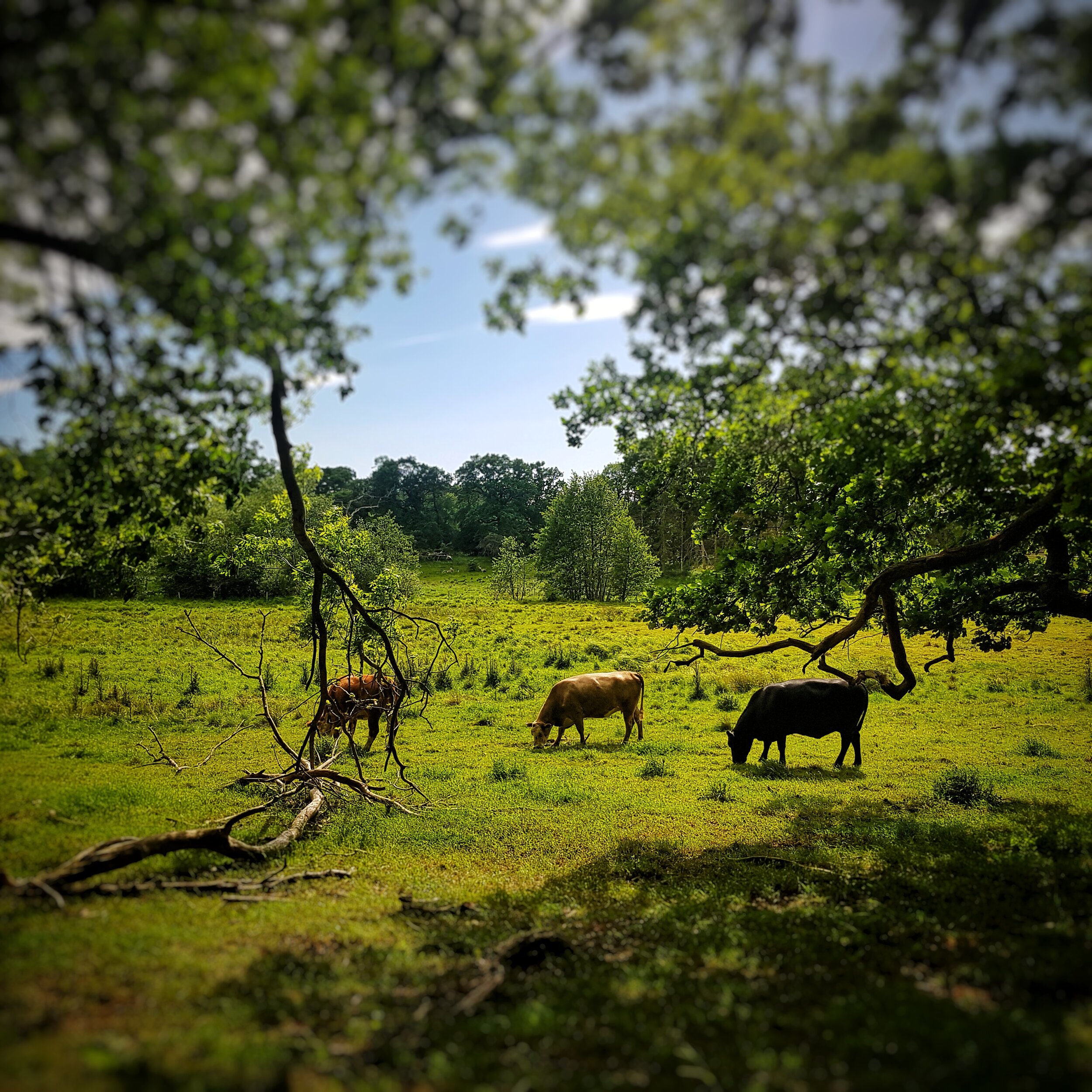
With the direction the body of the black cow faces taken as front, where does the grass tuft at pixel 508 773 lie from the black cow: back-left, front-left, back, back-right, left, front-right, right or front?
front-left

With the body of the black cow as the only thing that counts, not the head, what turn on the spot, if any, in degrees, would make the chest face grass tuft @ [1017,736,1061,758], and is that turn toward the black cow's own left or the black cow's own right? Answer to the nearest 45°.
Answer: approximately 180°

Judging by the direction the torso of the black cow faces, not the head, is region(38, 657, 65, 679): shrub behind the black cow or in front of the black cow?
in front

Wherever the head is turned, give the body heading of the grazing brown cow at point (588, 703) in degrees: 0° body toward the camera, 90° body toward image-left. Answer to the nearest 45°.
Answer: approximately 90°

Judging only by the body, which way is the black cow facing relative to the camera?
to the viewer's left

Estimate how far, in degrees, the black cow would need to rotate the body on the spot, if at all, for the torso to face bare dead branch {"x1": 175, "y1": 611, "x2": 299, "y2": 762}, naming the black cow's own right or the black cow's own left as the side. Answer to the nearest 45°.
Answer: approximately 45° to the black cow's own left

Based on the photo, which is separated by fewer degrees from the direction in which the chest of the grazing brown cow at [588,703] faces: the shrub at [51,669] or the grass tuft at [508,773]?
the shrub

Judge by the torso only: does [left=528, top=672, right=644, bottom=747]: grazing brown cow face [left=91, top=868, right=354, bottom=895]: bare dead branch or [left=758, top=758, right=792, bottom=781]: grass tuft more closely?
the bare dead branch

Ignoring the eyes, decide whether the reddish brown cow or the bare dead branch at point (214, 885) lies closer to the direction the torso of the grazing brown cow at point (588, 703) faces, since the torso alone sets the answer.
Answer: the reddish brown cow

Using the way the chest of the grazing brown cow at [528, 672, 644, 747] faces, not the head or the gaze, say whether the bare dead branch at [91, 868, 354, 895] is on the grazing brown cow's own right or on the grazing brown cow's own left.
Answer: on the grazing brown cow's own left

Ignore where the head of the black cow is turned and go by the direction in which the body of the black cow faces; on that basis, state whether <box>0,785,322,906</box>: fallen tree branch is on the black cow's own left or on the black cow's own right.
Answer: on the black cow's own left

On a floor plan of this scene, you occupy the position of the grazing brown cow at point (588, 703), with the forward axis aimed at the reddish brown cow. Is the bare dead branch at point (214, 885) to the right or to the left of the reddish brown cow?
left

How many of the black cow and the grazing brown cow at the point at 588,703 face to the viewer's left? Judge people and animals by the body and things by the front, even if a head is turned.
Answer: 2
